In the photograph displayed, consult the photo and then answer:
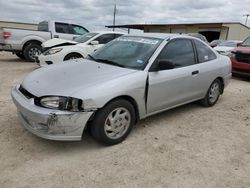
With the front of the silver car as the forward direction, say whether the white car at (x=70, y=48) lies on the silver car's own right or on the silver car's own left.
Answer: on the silver car's own right

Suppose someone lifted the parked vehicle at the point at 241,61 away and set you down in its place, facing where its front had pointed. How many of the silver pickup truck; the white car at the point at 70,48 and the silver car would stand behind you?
0

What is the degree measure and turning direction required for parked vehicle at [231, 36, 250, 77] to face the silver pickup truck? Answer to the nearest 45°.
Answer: approximately 45° to its right

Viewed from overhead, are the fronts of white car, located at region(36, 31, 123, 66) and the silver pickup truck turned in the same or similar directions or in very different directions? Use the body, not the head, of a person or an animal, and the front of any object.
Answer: very different directions

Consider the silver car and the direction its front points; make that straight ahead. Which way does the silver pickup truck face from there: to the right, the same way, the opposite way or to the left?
the opposite way

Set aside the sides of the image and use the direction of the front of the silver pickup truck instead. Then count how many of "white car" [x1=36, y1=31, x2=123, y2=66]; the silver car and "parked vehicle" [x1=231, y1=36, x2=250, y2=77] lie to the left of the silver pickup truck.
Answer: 0

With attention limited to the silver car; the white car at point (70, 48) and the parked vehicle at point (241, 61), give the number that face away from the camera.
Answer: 0

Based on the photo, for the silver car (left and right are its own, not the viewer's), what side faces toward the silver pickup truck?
right

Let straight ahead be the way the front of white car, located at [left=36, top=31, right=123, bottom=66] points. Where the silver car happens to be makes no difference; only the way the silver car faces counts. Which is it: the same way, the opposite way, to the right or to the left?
the same way

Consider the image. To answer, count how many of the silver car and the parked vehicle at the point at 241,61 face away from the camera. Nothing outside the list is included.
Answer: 0

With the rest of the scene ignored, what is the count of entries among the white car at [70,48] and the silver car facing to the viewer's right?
0

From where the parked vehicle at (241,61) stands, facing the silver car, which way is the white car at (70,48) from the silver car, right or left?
right

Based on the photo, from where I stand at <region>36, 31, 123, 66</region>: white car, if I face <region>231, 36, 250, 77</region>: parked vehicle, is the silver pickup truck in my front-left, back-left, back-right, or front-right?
back-left

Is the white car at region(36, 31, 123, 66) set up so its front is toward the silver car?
no

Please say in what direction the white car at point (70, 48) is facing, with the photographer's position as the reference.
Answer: facing the viewer and to the left of the viewer
